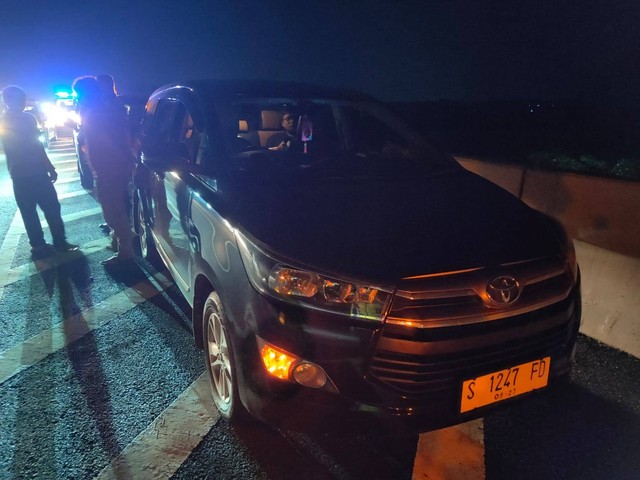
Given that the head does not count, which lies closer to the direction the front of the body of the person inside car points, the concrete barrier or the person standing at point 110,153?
the concrete barrier

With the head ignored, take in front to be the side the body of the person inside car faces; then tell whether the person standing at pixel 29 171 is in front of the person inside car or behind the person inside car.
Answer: behind

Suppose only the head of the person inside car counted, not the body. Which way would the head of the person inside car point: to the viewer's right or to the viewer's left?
to the viewer's right

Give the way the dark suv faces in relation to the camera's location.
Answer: facing the viewer and to the right of the viewer

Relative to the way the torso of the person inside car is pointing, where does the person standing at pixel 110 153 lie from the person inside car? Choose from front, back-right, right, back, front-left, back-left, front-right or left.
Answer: right

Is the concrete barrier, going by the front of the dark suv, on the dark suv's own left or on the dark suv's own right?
on the dark suv's own left

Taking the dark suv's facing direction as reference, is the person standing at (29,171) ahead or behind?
behind

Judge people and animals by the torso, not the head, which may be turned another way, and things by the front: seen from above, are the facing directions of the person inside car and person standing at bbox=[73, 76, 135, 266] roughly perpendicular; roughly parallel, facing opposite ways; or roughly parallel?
roughly perpendicular
